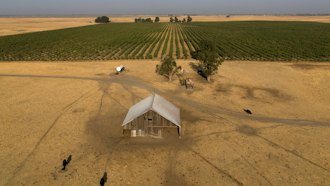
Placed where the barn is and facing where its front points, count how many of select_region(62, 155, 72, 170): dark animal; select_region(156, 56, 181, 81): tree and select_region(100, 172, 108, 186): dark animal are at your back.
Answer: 1

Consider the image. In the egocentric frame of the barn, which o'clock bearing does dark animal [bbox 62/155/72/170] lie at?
The dark animal is roughly at 2 o'clock from the barn.

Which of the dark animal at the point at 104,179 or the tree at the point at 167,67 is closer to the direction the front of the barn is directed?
the dark animal

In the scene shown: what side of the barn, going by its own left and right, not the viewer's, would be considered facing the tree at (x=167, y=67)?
back

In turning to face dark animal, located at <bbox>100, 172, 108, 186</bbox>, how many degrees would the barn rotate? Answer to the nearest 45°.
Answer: approximately 45° to its right

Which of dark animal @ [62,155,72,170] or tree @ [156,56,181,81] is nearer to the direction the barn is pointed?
the dark animal

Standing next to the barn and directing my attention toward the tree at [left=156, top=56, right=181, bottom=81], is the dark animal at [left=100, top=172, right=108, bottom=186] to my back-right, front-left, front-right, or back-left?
back-left

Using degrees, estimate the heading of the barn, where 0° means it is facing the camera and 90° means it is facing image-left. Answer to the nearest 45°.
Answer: approximately 0°
